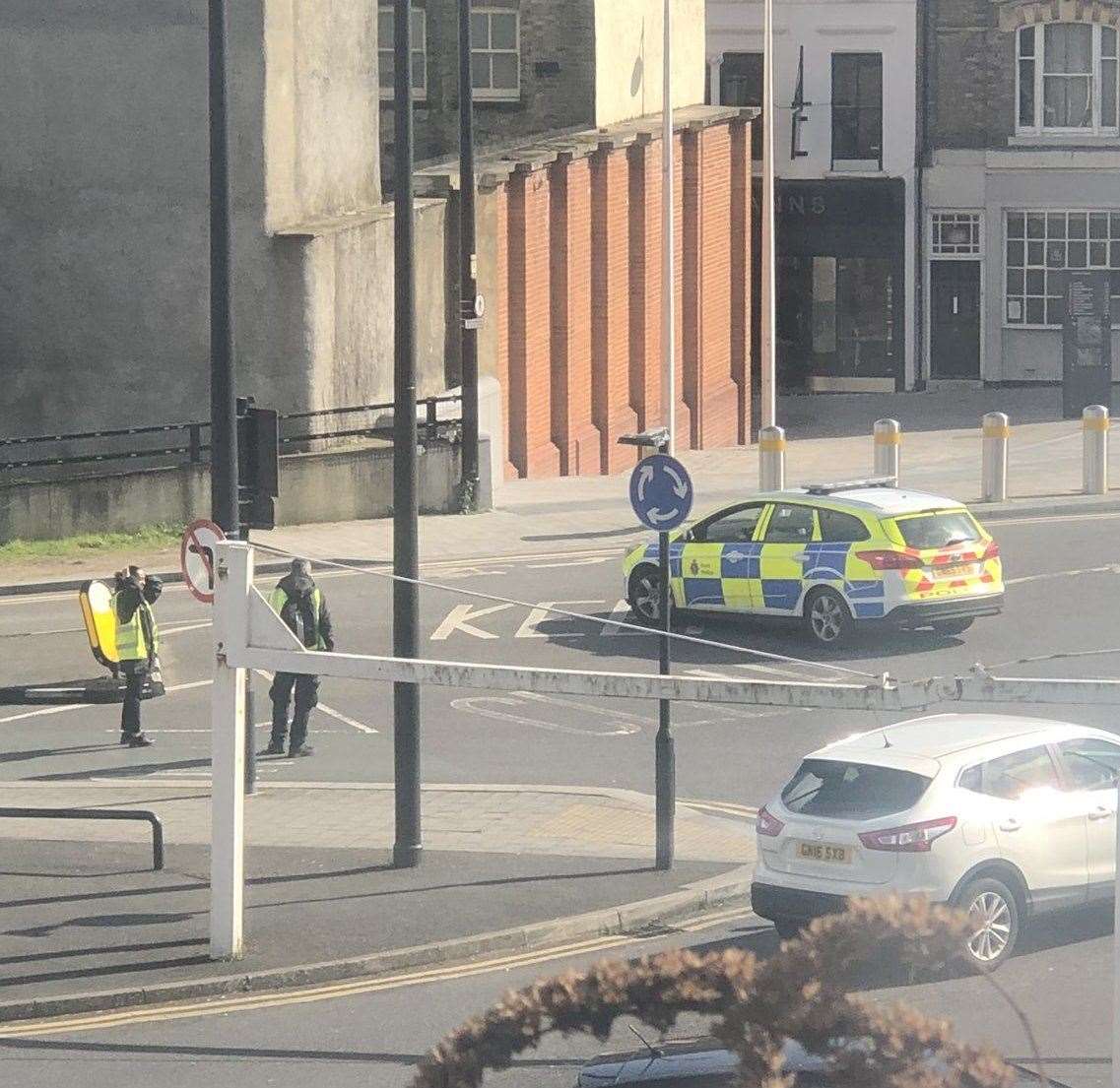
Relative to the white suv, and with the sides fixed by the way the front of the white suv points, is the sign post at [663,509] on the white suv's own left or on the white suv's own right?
on the white suv's own left

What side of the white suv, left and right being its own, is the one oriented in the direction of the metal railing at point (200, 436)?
left

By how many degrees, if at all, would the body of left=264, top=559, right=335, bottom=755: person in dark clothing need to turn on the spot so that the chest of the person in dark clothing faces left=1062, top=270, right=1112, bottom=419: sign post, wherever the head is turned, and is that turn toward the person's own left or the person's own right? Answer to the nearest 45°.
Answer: approximately 135° to the person's own left

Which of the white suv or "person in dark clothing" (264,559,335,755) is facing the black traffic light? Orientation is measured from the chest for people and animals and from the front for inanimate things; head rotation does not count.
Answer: the person in dark clothing

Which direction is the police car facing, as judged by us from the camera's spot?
facing away from the viewer and to the left of the viewer

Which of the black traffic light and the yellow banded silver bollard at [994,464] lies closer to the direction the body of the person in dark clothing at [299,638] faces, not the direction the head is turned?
the black traffic light

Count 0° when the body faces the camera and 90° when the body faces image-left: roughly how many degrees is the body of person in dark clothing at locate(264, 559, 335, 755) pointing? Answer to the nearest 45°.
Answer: approximately 0°

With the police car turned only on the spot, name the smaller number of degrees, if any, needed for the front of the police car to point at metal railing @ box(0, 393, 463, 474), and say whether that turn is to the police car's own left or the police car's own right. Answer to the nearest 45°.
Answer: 0° — it already faces it

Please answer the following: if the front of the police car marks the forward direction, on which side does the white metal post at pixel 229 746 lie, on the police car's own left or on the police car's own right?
on the police car's own left
